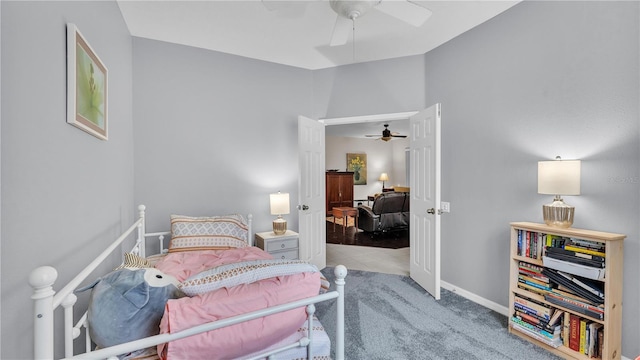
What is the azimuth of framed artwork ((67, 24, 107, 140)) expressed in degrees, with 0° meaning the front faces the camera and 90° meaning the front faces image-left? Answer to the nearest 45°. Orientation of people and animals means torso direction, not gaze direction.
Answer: approximately 315°

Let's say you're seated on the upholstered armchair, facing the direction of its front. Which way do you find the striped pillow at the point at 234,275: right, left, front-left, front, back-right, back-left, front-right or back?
back-left

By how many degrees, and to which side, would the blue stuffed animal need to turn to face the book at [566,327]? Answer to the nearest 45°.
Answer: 0° — it already faces it

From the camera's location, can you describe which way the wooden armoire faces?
facing the viewer

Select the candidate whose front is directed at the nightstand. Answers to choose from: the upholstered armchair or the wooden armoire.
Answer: the wooden armoire

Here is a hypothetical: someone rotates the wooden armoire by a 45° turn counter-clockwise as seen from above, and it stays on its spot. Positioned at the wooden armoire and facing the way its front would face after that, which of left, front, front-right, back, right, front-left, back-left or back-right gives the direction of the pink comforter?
front-right

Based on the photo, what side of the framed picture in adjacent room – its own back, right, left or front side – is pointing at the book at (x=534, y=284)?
front

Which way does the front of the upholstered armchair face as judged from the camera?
facing away from the viewer and to the left of the viewer

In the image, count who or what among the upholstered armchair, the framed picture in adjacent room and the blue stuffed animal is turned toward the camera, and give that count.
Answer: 1

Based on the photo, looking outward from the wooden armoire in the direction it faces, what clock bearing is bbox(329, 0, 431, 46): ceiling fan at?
The ceiling fan is roughly at 12 o'clock from the wooden armoire.

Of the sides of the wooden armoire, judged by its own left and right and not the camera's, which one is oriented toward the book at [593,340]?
front

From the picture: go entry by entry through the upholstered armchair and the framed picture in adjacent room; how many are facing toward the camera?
1

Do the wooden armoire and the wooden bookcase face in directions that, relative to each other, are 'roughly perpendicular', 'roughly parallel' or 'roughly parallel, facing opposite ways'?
roughly perpendicular

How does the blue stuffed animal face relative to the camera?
to the viewer's right

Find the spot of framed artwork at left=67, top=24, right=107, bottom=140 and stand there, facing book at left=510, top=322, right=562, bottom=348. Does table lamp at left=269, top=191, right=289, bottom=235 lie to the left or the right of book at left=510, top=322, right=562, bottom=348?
left

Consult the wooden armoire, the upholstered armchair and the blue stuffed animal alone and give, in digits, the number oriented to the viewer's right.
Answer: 1

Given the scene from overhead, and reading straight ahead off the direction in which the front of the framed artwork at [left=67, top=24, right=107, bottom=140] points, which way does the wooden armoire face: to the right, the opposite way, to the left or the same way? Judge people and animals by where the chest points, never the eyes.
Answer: to the right

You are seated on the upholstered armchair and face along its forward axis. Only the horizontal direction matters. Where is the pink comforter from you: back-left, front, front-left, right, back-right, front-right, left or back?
back-left

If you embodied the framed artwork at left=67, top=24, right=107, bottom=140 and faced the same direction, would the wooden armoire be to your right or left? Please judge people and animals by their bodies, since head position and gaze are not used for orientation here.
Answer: on your left

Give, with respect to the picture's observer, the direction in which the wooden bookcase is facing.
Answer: facing the viewer and to the left of the viewer

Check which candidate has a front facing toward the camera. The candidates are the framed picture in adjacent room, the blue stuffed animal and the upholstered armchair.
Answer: the framed picture in adjacent room
